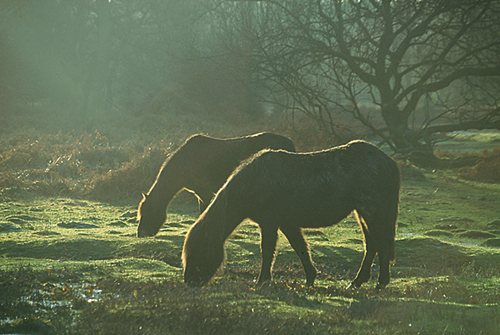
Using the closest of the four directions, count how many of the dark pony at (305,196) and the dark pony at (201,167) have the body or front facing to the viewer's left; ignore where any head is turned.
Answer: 2

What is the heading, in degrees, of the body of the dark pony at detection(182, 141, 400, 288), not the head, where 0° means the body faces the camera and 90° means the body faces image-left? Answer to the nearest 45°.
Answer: approximately 90°

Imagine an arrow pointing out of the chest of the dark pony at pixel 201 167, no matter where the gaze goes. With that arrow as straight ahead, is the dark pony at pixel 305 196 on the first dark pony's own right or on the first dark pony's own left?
on the first dark pony's own left

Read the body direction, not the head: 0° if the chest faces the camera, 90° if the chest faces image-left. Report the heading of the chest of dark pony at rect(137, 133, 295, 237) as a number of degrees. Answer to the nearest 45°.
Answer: approximately 90°

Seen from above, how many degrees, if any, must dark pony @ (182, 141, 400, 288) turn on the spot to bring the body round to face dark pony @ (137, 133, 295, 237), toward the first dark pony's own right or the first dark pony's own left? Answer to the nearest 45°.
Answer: approximately 45° to the first dark pony's own right
